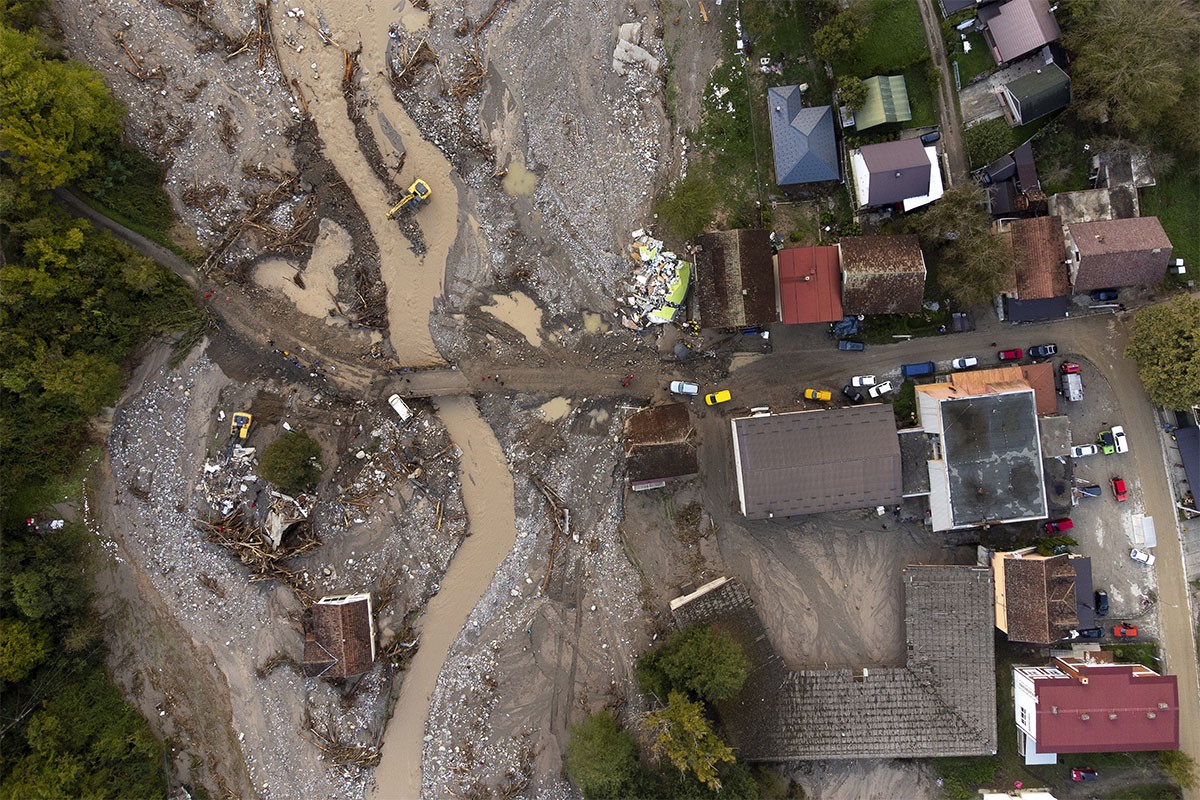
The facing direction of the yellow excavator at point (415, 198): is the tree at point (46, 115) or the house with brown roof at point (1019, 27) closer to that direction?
the tree

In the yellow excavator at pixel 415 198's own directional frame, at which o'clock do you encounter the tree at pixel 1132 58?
The tree is roughly at 8 o'clock from the yellow excavator.

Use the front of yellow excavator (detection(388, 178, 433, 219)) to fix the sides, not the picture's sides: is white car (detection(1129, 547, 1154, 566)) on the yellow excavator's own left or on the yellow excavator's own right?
on the yellow excavator's own left

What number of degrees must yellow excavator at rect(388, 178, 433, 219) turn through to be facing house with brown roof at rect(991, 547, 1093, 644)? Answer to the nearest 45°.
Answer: approximately 135° to its left

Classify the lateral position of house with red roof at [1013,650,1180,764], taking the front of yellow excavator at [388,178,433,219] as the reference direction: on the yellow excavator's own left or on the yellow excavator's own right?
on the yellow excavator's own left

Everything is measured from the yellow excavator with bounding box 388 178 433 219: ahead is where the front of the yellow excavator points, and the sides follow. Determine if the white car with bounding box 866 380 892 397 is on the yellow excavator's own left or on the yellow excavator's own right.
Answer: on the yellow excavator's own left

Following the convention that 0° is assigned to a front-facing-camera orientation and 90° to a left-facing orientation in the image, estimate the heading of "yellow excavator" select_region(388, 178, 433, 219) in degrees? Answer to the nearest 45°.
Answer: approximately 45°

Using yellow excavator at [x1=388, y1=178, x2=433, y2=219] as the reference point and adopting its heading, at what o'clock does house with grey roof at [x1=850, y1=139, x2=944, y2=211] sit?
The house with grey roof is roughly at 8 o'clock from the yellow excavator.

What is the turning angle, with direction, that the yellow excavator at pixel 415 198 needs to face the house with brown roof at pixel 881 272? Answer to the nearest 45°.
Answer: approximately 135° to its left

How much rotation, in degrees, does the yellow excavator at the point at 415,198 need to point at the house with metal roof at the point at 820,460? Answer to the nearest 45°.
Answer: approximately 135° to its left
